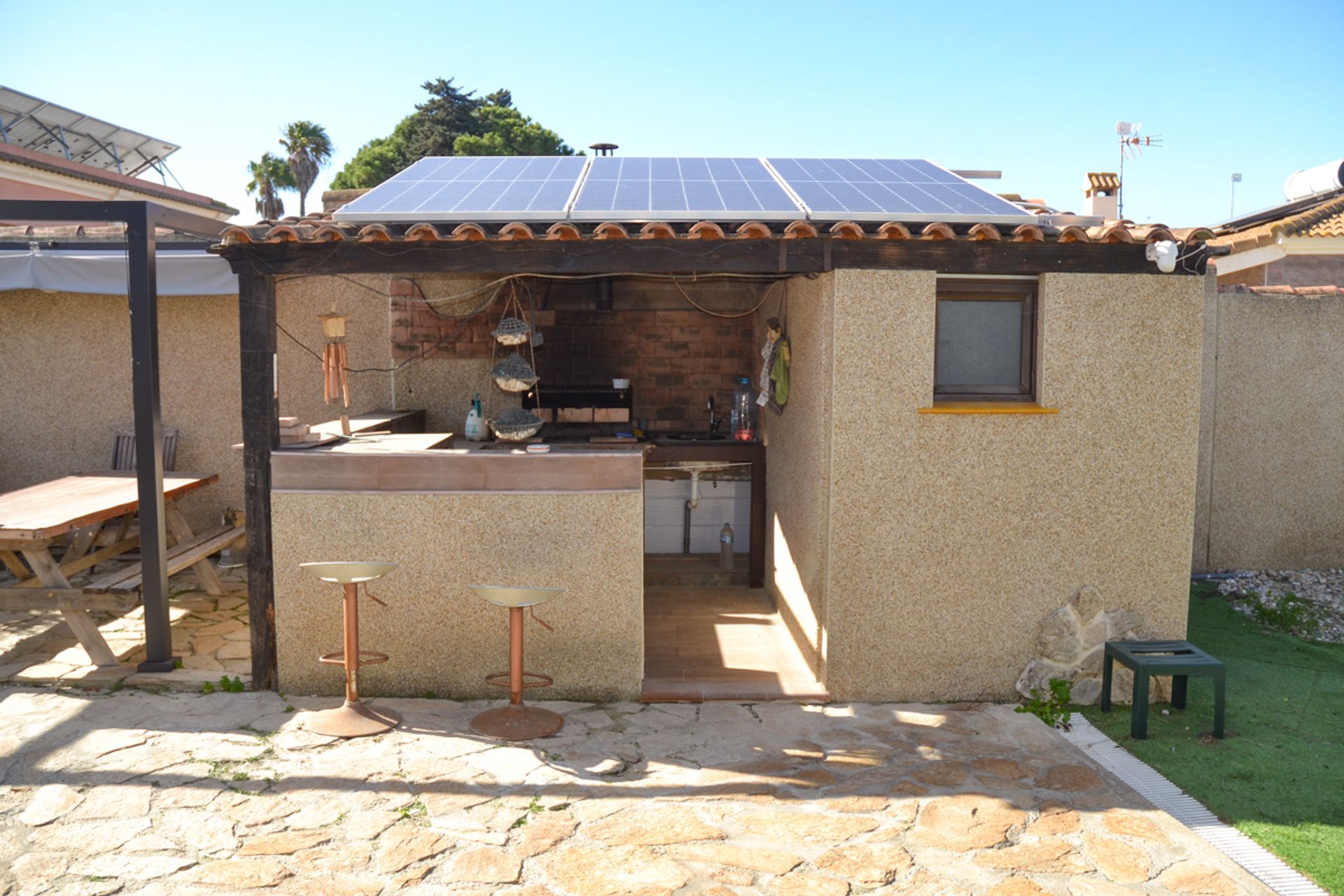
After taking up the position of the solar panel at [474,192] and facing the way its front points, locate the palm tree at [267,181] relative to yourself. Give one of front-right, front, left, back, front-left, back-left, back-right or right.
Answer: back

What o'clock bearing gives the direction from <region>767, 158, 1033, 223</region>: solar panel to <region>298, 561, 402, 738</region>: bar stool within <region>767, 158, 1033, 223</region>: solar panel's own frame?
The bar stool is roughly at 2 o'clock from the solar panel.

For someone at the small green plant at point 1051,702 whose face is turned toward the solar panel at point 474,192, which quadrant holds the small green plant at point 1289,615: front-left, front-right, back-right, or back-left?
back-right

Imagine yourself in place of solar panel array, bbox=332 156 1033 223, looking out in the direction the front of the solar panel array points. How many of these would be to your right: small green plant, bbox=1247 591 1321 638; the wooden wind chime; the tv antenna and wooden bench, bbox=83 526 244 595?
2

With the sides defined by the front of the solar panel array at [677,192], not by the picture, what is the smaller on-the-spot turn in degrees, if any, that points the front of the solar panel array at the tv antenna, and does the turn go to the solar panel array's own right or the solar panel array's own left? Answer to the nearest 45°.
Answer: approximately 135° to the solar panel array's own left

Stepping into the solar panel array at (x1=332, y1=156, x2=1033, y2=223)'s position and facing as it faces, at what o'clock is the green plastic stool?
The green plastic stool is roughly at 10 o'clock from the solar panel array.

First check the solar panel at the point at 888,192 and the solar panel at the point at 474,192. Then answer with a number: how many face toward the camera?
2

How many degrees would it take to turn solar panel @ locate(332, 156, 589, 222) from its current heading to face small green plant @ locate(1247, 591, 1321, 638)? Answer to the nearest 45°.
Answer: approximately 90° to its left
